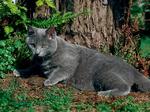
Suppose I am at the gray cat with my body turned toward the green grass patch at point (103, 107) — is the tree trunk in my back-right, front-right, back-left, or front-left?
back-left

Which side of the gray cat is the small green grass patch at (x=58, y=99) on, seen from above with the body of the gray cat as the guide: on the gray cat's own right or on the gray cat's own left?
on the gray cat's own left

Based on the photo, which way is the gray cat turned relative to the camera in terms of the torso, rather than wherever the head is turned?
to the viewer's left

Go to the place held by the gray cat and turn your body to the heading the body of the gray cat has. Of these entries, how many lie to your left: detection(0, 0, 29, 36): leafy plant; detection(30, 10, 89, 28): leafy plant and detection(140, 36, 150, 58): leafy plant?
0

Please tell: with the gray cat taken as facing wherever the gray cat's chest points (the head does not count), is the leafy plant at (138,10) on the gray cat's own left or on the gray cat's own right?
on the gray cat's own right

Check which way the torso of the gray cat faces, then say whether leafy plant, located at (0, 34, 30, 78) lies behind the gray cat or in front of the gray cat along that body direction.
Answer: in front

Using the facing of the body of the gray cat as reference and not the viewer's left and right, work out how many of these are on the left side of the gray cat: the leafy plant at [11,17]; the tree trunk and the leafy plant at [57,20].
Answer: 0

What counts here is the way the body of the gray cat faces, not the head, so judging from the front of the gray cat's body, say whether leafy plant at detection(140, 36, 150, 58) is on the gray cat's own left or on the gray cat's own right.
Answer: on the gray cat's own right

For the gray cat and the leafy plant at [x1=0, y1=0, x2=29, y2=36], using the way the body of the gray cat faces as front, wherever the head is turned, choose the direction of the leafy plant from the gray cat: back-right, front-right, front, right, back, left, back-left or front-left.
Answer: front-right

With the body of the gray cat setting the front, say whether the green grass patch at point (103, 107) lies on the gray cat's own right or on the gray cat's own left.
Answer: on the gray cat's own left
